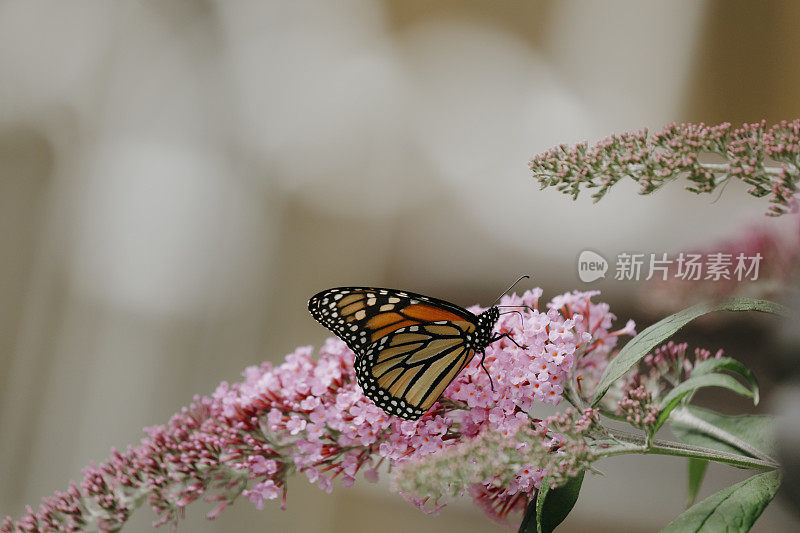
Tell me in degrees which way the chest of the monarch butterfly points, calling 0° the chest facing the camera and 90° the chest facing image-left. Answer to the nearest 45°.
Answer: approximately 270°
